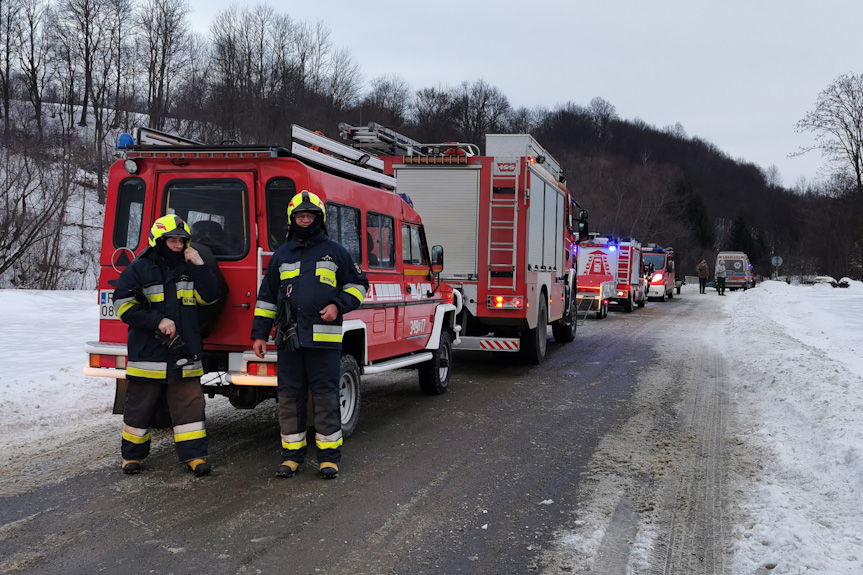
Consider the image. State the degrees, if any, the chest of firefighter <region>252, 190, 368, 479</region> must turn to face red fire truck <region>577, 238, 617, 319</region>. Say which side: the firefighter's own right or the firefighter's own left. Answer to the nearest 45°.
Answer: approximately 135° to the firefighter's own left

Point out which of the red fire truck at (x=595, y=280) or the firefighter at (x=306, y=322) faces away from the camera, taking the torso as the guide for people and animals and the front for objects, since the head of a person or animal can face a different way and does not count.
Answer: the red fire truck

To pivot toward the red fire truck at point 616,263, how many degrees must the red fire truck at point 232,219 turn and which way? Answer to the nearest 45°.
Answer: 0° — it already faces it

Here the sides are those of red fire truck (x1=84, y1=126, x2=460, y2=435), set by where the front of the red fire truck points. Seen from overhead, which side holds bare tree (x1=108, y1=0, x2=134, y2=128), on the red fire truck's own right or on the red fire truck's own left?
on the red fire truck's own left

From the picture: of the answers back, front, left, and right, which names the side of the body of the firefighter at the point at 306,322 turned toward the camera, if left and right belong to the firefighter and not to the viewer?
front

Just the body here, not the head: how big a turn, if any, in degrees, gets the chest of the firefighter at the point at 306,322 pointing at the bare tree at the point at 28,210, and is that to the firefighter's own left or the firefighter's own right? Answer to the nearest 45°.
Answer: approximately 135° to the firefighter's own right

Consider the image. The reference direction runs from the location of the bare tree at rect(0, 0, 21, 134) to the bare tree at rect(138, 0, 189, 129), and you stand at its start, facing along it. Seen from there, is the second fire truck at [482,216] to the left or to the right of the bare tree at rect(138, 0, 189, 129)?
right

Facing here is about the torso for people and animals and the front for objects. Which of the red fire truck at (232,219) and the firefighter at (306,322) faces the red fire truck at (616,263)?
the red fire truck at (232,219)

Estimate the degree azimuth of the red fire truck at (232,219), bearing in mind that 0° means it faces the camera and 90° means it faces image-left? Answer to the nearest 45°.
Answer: approximately 225°

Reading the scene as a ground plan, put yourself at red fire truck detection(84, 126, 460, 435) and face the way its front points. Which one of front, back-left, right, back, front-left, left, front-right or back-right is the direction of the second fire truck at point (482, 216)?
front

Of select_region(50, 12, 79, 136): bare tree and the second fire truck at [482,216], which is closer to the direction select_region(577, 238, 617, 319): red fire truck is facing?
the bare tree

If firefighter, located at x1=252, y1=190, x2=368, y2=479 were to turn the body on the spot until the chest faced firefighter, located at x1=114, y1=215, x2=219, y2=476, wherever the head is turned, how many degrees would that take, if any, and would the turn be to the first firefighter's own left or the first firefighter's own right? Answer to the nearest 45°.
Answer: approximately 90° to the first firefighter's own right

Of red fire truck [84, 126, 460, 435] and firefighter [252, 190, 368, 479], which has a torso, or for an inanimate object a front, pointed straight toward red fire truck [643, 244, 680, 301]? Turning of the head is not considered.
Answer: red fire truck [84, 126, 460, 435]

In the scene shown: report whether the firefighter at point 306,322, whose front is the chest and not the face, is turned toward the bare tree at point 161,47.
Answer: no

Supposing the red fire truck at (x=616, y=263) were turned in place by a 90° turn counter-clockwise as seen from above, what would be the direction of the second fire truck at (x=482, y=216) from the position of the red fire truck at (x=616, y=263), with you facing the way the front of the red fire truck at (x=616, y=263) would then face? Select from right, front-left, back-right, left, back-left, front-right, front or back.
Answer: back-left

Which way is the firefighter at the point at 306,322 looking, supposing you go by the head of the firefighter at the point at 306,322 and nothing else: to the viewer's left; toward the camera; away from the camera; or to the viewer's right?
toward the camera

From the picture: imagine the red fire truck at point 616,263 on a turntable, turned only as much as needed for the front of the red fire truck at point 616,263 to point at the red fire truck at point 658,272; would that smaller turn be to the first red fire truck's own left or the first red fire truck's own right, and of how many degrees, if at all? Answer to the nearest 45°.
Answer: approximately 45° to the first red fire truck's own left
